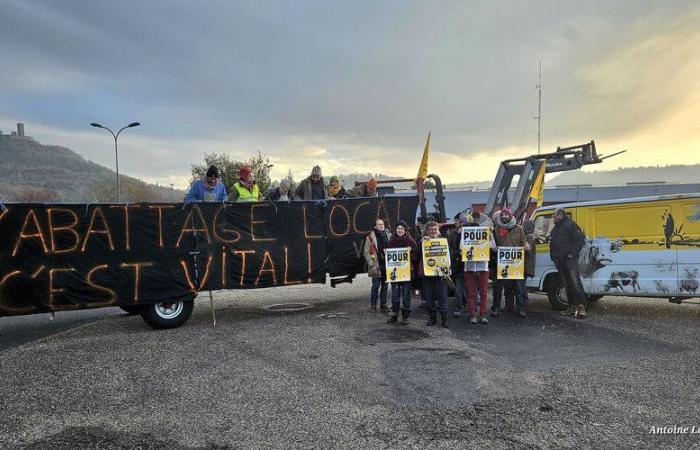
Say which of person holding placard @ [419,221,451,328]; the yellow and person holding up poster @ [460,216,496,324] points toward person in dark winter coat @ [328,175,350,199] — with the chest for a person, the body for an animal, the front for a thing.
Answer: the yellow and white van

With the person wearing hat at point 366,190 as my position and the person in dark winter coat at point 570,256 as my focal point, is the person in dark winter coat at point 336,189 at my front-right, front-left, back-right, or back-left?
back-right

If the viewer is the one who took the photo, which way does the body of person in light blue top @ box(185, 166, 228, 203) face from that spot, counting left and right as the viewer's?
facing the viewer

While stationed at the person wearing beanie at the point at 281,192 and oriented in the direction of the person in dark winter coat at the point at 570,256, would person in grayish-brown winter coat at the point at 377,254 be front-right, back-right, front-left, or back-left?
front-right

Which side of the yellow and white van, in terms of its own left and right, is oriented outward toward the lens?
left

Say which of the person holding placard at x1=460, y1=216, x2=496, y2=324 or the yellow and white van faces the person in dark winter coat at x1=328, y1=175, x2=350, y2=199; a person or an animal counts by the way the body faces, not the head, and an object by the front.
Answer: the yellow and white van

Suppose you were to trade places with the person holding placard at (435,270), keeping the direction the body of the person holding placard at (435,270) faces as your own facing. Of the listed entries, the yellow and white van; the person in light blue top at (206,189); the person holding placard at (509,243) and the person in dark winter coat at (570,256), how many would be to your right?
1

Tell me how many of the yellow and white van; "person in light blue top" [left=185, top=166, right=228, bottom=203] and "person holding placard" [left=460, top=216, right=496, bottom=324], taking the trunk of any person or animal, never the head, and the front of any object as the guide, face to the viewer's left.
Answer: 1

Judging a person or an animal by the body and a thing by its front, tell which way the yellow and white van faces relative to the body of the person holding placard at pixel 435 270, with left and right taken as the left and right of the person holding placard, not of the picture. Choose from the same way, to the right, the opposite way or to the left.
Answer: to the right

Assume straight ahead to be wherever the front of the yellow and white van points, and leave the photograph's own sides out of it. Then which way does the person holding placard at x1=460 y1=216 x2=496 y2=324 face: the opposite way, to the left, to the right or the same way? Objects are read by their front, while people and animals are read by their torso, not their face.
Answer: to the left

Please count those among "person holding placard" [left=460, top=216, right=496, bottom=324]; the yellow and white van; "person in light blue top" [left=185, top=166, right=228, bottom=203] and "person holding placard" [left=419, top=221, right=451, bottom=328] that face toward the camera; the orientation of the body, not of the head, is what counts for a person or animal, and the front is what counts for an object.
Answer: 3

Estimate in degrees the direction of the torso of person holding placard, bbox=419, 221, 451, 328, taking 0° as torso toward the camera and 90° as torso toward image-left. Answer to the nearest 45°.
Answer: approximately 0°

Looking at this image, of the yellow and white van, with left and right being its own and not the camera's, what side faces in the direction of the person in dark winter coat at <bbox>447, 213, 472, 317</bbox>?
front

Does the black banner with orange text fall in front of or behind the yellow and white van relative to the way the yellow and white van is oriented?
in front

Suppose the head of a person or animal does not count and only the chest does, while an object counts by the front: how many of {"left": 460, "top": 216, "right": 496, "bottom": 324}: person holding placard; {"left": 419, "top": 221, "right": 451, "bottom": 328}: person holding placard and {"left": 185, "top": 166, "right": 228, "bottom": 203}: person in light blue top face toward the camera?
3

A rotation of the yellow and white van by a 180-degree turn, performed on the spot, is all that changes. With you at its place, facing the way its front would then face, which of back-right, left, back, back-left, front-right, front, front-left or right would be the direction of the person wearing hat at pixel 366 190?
back

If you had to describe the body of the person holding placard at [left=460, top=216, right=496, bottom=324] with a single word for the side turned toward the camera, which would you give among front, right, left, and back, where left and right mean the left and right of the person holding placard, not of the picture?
front
